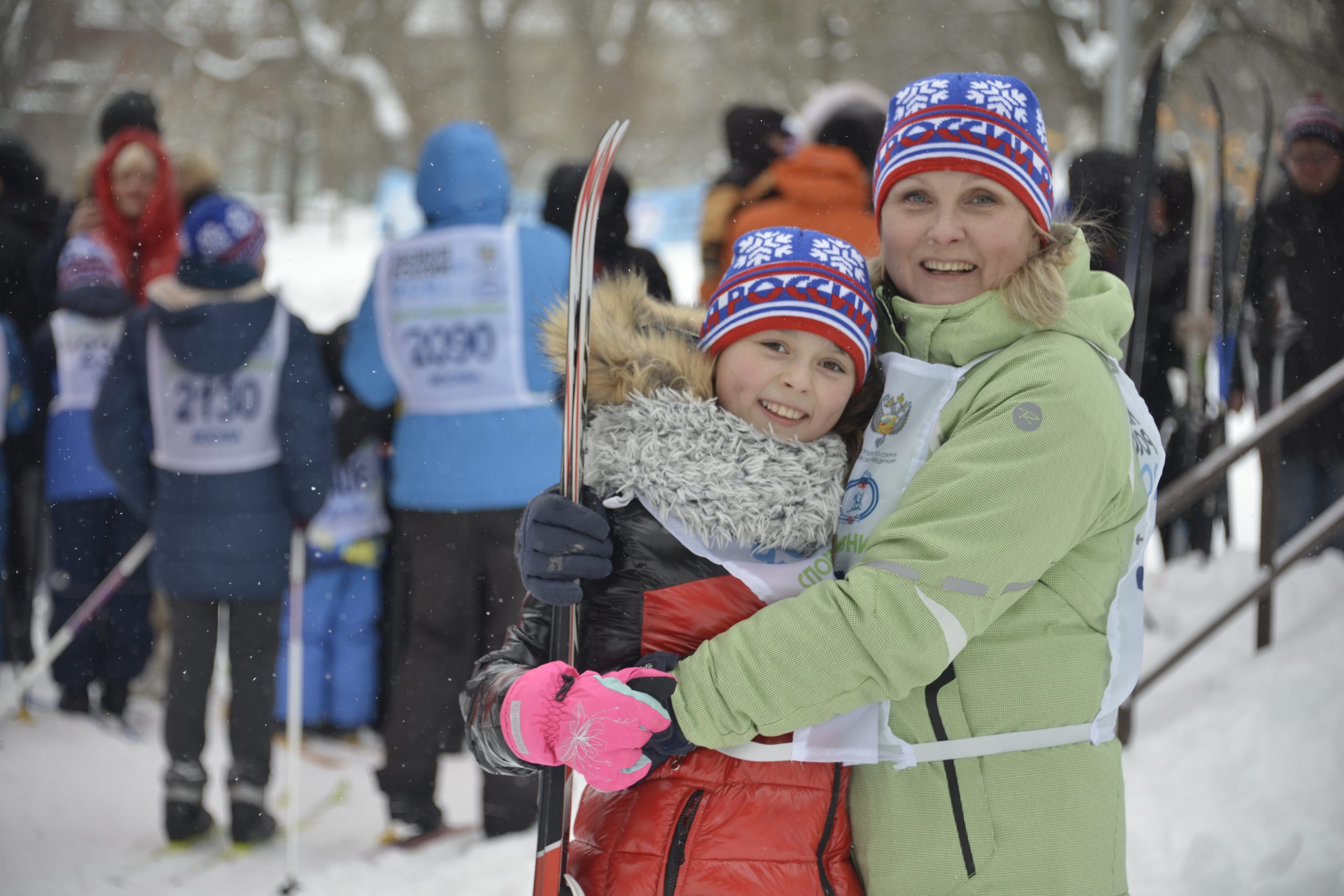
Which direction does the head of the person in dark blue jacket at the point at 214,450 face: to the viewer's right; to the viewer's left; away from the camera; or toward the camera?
away from the camera

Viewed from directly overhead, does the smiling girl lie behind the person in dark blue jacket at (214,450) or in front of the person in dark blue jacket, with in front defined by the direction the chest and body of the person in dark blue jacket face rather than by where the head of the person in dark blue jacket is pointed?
behind

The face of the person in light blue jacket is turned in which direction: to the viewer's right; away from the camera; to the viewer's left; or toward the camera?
away from the camera

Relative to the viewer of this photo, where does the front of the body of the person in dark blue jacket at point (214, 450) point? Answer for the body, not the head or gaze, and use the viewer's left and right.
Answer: facing away from the viewer

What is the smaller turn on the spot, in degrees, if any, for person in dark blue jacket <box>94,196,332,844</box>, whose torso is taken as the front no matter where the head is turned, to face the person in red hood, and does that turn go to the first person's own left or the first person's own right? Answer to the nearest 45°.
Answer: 0° — they already face them

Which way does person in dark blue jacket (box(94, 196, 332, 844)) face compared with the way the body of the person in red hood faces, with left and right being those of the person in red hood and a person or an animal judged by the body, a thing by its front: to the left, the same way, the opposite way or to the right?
the opposite way

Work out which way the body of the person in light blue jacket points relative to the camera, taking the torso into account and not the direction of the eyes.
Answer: away from the camera

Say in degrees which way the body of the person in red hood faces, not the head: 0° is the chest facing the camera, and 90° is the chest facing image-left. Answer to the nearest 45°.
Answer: approximately 0°

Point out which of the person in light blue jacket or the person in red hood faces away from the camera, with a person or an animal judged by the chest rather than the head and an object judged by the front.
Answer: the person in light blue jacket

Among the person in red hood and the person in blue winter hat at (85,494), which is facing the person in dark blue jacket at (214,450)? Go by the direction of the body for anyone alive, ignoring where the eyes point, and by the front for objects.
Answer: the person in red hood

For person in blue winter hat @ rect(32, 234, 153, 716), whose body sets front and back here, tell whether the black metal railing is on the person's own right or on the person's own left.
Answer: on the person's own right

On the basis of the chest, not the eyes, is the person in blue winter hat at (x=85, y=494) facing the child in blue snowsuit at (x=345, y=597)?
no

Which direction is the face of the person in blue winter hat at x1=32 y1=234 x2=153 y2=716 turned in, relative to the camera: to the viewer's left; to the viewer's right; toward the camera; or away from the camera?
away from the camera

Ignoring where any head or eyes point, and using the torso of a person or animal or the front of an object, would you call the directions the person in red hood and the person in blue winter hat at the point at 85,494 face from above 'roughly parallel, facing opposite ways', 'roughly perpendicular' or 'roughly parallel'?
roughly parallel, facing opposite ways

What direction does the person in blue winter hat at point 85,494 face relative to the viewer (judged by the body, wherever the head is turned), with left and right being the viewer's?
facing away from the viewer

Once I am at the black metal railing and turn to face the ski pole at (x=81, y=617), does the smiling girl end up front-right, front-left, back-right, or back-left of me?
front-left

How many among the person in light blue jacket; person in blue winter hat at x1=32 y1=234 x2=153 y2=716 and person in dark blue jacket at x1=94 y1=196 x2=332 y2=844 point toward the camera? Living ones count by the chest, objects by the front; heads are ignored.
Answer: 0

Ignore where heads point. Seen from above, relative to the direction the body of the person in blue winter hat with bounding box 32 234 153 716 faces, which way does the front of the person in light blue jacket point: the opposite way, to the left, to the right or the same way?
the same way
